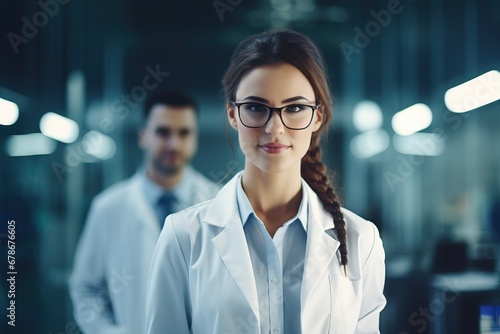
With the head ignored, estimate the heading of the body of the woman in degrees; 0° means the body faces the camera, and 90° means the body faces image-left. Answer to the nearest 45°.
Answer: approximately 0°

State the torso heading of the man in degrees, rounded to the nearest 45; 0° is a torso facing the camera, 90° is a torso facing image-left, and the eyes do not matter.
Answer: approximately 315°

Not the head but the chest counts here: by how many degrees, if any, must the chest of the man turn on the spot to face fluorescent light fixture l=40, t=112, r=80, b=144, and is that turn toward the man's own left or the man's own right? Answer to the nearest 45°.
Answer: approximately 180°

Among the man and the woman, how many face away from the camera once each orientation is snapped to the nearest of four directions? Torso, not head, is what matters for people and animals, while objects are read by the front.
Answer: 0

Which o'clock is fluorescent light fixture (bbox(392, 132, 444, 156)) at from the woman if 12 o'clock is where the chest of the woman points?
The fluorescent light fixture is roughly at 7 o'clock from the woman.

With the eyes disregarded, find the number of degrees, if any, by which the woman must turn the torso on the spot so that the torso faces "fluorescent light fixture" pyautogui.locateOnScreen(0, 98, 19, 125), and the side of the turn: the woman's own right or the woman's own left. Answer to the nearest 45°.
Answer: approximately 135° to the woman's own right

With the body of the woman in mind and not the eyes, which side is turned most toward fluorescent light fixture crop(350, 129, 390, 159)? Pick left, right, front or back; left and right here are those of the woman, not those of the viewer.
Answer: back

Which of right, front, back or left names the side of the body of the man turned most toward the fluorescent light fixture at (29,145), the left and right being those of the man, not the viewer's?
back

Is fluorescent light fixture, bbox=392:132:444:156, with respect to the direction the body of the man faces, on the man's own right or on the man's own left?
on the man's own left
